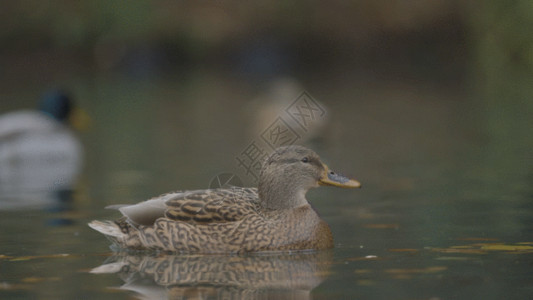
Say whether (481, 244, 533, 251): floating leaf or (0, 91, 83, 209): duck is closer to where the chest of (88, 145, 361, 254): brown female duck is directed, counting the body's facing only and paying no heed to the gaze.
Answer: the floating leaf

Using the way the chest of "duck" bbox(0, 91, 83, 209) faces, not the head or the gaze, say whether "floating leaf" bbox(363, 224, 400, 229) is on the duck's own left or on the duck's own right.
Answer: on the duck's own right

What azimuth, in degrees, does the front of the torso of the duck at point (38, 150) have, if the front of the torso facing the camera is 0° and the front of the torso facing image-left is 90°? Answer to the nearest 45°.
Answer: approximately 270°

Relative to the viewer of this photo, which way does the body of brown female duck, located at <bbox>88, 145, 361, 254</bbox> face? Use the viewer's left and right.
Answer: facing to the right of the viewer

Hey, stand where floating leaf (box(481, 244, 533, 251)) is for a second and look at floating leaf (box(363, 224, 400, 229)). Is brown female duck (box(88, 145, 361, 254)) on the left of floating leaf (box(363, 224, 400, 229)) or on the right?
left

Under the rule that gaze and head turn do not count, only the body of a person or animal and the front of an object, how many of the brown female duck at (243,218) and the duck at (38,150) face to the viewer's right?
2

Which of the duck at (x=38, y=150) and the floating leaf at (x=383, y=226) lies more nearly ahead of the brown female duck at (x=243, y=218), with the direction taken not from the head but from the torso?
the floating leaf

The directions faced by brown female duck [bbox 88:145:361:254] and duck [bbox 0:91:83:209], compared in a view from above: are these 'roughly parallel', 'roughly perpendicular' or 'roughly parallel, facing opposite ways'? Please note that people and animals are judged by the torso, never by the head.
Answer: roughly parallel

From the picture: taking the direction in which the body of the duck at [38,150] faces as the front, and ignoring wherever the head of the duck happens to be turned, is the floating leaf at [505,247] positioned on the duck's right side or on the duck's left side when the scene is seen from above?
on the duck's right side

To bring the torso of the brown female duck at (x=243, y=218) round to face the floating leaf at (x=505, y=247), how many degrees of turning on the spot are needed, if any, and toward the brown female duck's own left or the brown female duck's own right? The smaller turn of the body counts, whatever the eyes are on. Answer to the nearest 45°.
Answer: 0° — it already faces it

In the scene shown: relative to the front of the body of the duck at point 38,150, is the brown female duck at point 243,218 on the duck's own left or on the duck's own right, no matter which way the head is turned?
on the duck's own right

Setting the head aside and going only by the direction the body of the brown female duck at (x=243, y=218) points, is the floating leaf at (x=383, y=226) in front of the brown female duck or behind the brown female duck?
in front
